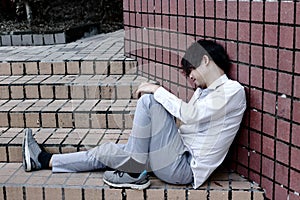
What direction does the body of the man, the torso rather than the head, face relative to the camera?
to the viewer's left

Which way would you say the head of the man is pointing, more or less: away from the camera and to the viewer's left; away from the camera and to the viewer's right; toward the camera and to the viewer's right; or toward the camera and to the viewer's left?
toward the camera and to the viewer's left
